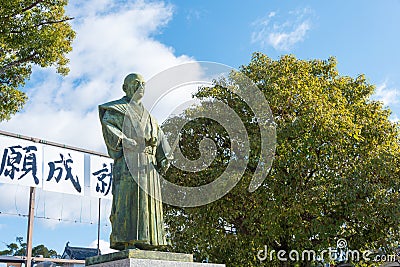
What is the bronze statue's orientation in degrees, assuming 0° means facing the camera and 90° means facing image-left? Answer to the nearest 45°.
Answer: approximately 315°

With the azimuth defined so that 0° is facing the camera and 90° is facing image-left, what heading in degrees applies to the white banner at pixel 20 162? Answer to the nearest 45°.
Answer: approximately 0°
